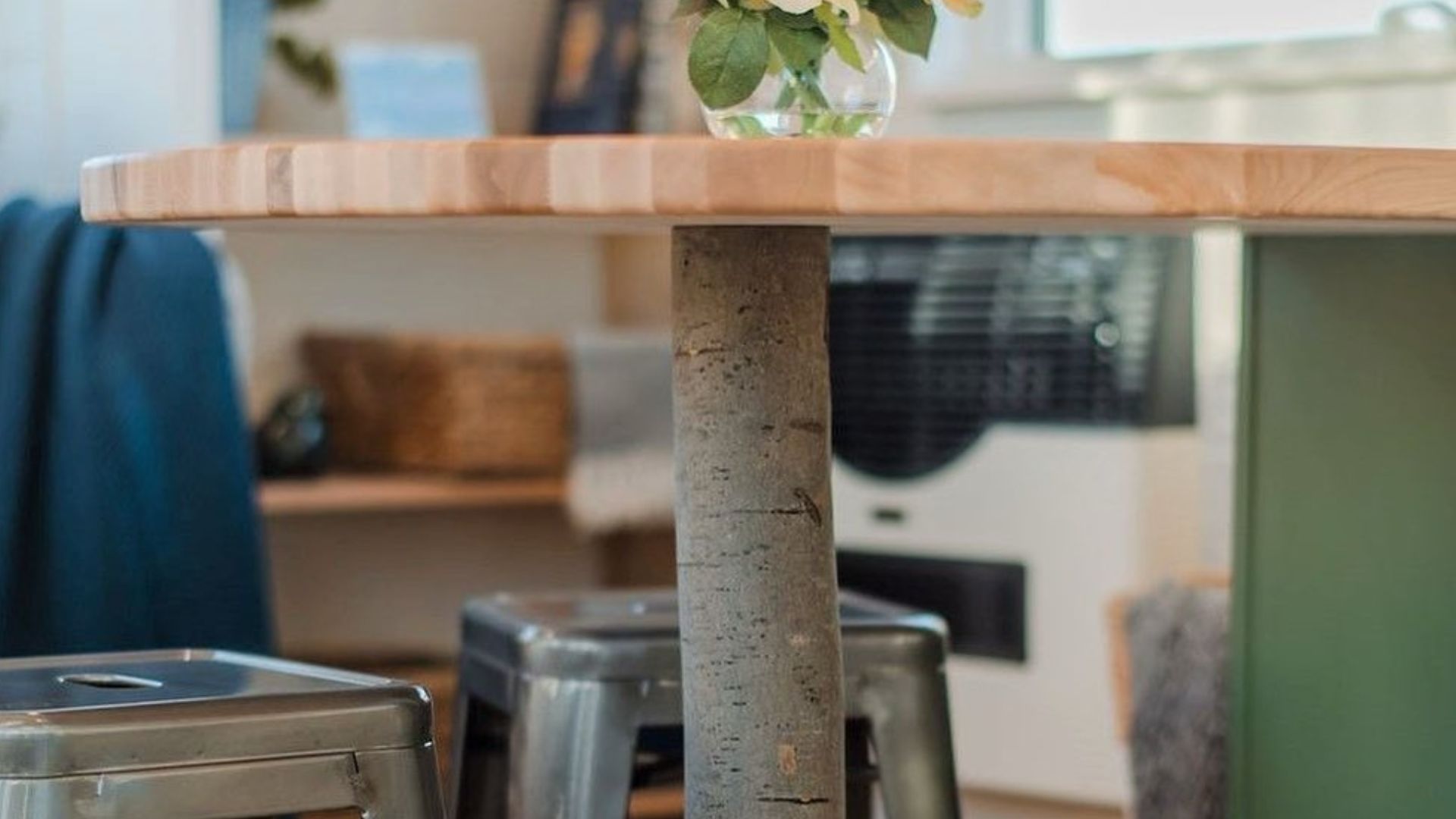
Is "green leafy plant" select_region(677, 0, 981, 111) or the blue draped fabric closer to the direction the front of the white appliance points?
the green leafy plant

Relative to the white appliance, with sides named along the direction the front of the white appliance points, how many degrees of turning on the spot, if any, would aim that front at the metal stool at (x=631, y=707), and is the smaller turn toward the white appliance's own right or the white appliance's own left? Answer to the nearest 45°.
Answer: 0° — it already faces it

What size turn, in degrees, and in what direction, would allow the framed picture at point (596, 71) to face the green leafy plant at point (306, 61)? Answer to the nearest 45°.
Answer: approximately 90° to its right

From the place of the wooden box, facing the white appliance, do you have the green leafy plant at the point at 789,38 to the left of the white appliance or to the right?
right

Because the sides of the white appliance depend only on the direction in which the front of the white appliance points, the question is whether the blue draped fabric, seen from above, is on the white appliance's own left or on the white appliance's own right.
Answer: on the white appliance's own right

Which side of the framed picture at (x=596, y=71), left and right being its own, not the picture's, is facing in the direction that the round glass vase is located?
front

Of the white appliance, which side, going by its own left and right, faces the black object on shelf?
right

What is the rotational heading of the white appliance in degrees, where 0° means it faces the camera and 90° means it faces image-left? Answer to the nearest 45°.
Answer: approximately 0°

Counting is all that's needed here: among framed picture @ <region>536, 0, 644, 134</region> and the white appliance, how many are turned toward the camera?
2

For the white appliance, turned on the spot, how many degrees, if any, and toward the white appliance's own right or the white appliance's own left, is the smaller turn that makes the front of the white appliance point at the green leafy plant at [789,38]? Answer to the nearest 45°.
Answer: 0° — it already faces it

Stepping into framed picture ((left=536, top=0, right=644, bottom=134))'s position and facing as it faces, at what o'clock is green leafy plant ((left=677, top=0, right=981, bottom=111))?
The green leafy plant is roughly at 12 o'clock from the framed picture.

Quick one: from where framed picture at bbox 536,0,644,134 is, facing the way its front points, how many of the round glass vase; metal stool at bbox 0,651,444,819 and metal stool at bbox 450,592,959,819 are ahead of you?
3
